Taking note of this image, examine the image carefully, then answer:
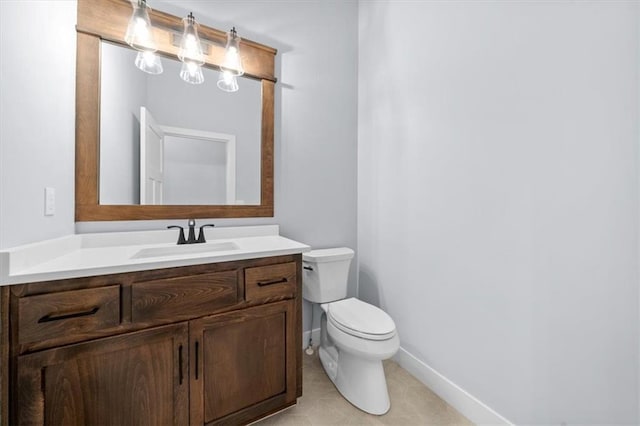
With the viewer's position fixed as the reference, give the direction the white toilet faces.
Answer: facing the viewer and to the right of the viewer

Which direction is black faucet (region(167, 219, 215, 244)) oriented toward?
toward the camera

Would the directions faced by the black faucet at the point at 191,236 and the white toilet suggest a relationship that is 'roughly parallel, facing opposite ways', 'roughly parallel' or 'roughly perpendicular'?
roughly parallel

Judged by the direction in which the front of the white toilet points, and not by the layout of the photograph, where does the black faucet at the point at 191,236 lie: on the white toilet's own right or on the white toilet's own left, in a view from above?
on the white toilet's own right

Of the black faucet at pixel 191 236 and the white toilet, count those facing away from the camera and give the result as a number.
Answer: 0

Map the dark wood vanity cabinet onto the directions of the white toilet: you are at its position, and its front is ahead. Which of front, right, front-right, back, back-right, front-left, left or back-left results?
right
